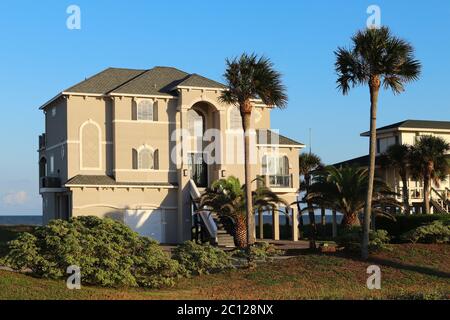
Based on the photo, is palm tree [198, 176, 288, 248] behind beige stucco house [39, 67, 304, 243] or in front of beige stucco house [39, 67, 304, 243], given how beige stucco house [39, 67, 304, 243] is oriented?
in front

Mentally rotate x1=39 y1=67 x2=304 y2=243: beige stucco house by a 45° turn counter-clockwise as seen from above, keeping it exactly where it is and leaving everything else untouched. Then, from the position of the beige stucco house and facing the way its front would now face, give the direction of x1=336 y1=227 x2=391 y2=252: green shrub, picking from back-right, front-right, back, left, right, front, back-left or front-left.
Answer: front

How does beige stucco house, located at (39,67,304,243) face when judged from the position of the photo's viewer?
facing the viewer

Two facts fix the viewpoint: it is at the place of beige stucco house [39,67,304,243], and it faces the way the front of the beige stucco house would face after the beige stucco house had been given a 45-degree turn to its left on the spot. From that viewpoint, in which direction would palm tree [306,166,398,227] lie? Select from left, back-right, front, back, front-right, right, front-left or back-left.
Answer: front

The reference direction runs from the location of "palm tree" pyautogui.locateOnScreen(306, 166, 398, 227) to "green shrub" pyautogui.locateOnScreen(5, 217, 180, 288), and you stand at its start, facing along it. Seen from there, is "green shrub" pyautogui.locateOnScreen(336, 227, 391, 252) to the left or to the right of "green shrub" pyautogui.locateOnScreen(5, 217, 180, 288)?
left

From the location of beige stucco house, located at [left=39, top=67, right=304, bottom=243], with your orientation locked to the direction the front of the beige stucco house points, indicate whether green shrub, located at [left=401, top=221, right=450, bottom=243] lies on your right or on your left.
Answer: on your left

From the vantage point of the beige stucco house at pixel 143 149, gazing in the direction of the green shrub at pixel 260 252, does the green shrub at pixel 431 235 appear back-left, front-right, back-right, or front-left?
front-left

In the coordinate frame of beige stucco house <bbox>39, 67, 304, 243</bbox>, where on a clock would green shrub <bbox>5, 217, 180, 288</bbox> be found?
The green shrub is roughly at 12 o'clock from the beige stucco house.

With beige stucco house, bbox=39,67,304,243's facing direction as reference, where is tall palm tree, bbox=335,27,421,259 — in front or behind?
in front

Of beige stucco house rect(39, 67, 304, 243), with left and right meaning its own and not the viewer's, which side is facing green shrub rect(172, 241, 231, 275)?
front

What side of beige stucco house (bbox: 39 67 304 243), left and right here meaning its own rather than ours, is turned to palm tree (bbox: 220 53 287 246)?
front
